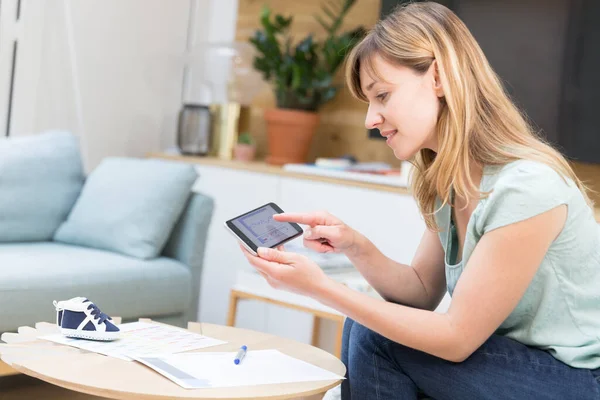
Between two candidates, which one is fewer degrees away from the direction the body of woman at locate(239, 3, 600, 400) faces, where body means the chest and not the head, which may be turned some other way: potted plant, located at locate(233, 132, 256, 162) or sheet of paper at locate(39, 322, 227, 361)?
the sheet of paper

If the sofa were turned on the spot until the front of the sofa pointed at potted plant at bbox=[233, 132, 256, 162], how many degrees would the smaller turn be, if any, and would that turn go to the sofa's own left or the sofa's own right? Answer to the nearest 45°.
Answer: approximately 135° to the sofa's own left

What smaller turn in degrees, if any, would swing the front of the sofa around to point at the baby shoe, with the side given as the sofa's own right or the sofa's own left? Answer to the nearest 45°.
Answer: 0° — it already faces it

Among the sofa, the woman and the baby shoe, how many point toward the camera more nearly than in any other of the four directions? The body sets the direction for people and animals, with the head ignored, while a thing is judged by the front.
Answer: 1

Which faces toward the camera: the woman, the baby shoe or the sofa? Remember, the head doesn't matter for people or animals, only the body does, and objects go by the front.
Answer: the sofa

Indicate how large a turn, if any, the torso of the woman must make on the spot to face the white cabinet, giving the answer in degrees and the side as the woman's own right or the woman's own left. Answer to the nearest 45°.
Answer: approximately 90° to the woman's own right

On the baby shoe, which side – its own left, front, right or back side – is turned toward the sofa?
left

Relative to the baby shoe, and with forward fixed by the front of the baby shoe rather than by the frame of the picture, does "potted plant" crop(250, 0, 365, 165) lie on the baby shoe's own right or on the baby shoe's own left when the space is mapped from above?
on the baby shoe's own left

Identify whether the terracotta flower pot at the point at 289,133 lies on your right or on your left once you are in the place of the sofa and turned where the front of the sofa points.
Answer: on your left

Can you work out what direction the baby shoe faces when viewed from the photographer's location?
facing to the right of the viewer

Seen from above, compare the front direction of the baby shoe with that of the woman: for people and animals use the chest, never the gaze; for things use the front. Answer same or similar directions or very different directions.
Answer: very different directions

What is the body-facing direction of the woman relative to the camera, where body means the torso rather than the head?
to the viewer's left

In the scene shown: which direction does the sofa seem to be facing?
toward the camera

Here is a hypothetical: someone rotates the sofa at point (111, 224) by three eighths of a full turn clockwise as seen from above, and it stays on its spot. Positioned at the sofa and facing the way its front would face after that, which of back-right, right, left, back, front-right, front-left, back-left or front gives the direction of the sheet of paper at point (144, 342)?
back-left

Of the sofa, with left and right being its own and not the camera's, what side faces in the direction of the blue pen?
front
